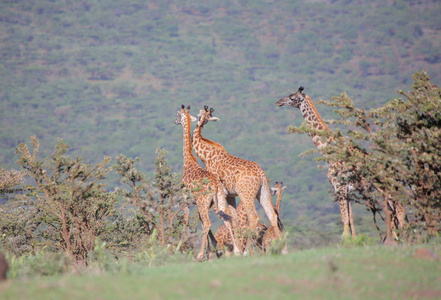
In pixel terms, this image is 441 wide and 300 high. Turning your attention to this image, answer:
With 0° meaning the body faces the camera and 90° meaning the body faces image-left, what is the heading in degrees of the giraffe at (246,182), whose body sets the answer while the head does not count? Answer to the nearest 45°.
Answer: approximately 90°

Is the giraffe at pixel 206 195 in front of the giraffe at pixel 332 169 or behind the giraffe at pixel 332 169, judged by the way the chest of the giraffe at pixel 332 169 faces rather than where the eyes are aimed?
in front

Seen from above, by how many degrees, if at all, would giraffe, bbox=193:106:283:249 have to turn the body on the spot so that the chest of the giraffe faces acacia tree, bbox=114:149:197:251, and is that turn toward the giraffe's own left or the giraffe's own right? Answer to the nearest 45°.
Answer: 0° — it already faces it

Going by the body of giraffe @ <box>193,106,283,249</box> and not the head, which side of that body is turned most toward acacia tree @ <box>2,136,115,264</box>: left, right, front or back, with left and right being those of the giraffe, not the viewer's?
front

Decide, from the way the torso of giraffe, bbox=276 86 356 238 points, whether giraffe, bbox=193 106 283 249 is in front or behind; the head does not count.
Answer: in front

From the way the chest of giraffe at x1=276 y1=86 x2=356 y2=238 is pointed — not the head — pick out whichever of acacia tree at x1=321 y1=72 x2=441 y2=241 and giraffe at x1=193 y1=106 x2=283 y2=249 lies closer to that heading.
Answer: the giraffe

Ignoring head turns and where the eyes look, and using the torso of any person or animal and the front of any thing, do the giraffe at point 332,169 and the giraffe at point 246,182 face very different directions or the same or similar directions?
same or similar directions

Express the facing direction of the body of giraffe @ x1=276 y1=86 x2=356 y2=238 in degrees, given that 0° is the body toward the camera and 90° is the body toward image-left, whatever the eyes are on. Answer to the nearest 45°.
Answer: approximately 90°

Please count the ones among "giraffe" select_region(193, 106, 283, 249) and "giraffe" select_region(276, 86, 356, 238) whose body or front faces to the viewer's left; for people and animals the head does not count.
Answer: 2

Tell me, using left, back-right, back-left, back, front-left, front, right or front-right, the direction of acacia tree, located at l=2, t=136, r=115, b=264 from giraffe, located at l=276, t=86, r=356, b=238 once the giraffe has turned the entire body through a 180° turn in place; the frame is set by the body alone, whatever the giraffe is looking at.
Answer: back
